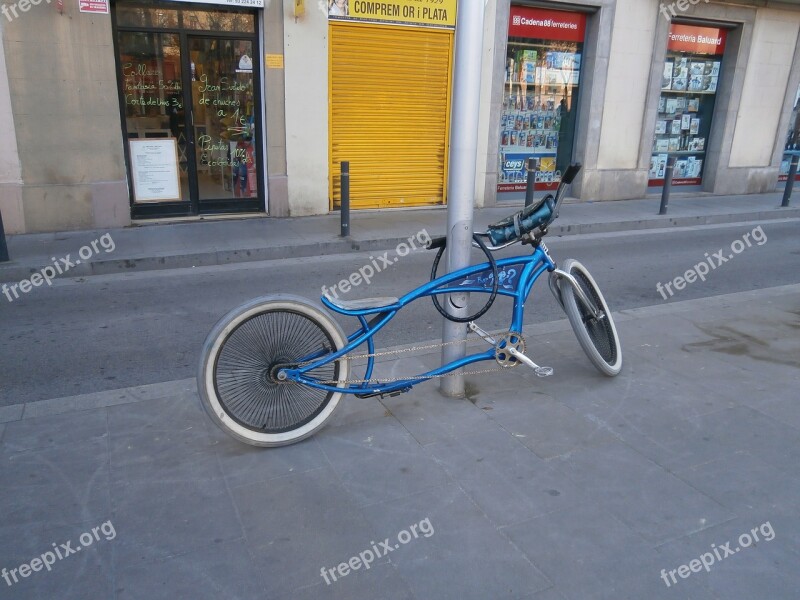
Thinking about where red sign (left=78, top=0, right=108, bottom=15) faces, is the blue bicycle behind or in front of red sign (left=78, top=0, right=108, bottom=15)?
in front

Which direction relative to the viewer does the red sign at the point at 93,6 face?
toward the camera

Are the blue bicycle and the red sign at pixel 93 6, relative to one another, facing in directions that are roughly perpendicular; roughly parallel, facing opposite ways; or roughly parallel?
roughly perpendicular

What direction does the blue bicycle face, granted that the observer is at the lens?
facing away from the viewer and to the right of the viewer

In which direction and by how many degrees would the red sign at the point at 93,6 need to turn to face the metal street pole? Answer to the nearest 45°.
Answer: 0° — it already faces it

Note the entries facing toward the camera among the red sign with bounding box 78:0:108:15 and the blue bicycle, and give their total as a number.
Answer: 1

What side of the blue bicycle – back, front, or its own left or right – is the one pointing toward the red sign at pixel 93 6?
left

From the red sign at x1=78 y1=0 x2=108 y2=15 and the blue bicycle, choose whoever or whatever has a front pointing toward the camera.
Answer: the red sign
